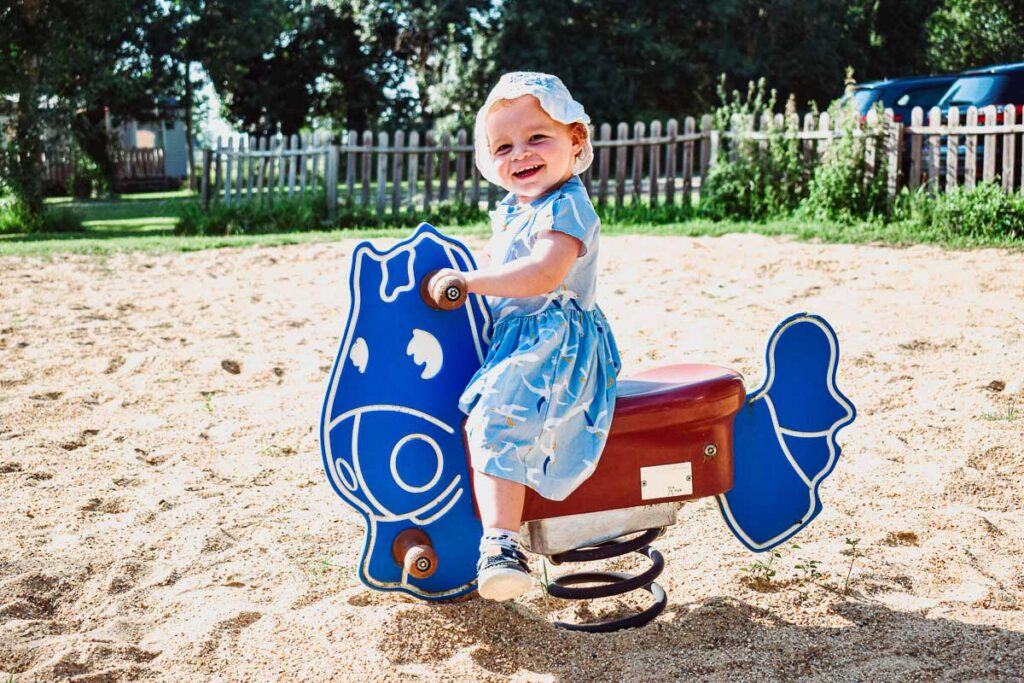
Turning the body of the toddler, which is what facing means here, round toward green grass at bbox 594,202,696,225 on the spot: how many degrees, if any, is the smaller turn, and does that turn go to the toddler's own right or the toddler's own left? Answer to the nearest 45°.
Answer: approximately 135° to the toddler's own right

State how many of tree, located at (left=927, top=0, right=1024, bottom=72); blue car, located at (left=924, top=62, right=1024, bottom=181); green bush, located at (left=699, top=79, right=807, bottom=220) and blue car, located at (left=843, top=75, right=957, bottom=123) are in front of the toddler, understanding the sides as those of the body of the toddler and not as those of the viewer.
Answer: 0

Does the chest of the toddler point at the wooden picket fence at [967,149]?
no

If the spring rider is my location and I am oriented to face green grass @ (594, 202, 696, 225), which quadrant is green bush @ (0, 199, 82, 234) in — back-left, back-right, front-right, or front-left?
front-left

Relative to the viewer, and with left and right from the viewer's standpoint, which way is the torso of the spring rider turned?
facing to the left of the viewer

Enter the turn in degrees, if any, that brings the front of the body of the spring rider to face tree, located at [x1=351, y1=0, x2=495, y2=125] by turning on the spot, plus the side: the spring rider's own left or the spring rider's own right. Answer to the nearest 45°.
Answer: approximately 90° to the spring rider's own right

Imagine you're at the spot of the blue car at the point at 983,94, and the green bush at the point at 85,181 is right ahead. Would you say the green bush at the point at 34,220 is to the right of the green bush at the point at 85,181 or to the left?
left

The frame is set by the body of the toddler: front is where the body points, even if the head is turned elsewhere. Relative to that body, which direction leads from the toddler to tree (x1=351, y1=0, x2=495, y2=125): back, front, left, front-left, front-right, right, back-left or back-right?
back-right

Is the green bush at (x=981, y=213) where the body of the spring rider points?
no

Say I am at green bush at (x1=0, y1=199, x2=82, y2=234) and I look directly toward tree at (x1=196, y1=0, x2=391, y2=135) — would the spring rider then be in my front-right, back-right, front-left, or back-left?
back-right

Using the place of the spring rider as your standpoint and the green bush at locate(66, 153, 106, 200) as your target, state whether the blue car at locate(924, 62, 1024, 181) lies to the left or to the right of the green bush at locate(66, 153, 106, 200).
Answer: right

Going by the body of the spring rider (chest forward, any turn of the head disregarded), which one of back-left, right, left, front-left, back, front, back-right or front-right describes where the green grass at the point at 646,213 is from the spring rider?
right

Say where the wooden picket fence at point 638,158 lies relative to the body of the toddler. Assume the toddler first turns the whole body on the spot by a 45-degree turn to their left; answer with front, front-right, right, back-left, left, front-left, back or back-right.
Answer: back

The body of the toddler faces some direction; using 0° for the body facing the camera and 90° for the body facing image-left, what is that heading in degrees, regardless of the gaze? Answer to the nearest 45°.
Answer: approximately 45°

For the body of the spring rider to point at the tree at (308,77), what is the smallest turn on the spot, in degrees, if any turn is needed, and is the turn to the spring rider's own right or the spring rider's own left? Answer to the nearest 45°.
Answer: approximately 90° to the spring rider's own right
